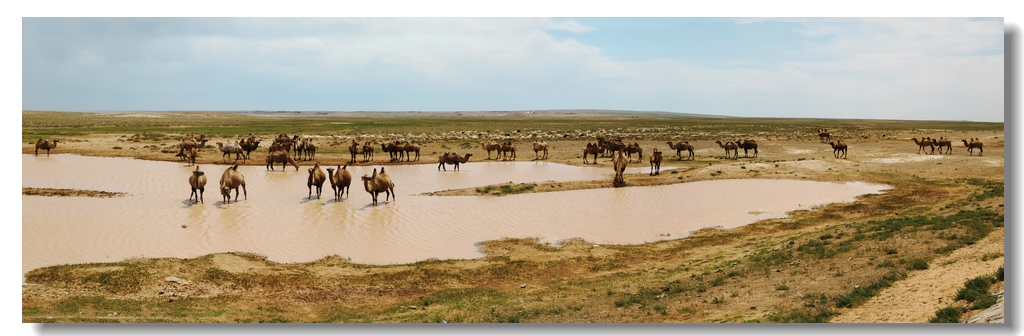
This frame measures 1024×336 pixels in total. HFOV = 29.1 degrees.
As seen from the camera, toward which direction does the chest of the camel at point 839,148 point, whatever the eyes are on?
to the viewer's left

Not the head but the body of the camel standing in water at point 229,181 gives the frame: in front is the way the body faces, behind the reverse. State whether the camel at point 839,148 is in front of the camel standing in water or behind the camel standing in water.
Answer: behind

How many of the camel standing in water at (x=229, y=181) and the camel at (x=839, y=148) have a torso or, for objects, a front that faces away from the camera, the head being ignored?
0

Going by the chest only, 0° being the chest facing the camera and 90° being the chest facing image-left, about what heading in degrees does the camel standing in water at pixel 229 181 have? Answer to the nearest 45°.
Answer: approximately 45°
